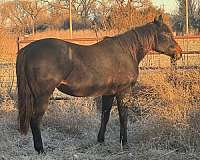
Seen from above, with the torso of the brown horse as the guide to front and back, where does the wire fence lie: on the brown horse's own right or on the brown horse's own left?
on the brown horse's own left

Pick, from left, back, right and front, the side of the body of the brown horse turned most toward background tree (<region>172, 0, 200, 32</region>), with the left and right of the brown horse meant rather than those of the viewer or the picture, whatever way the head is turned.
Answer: left

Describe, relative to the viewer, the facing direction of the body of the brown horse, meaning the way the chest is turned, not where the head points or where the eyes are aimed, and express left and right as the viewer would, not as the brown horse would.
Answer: facing to the right of the viewer
